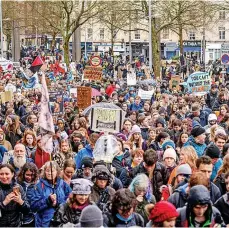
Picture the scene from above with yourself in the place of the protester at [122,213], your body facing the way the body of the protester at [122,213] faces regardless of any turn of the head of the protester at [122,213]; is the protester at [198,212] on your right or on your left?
on your left

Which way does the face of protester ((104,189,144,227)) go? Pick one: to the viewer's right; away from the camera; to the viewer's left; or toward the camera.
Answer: toward the camera

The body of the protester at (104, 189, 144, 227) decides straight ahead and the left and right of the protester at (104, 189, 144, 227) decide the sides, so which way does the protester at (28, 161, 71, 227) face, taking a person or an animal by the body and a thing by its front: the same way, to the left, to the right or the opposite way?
the same way

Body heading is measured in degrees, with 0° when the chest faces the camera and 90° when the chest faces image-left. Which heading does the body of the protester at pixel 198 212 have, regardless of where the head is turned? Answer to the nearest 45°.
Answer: approximately 0°

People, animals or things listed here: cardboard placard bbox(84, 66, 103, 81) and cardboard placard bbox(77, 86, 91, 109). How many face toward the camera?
2

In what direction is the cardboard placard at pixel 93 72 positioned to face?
toward the camera

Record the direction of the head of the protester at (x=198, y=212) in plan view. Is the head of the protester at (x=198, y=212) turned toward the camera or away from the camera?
toward the camera

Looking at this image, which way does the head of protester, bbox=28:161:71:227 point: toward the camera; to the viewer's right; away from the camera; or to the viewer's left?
toward the camera

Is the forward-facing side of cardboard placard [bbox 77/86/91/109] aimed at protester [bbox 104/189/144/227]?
yes

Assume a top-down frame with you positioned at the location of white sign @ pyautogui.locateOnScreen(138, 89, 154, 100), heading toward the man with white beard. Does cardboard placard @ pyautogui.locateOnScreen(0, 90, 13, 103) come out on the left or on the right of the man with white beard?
right

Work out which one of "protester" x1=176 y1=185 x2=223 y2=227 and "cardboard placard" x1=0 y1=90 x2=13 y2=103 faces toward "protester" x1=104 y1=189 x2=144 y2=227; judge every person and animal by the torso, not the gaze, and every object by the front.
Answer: the cardboard placard

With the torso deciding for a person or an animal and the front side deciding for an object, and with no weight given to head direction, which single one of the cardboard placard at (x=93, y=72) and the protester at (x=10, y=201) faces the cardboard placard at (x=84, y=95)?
the cardboard placard at (x=93, y=72)

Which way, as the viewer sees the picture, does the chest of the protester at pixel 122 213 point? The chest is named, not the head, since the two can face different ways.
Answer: toward the camera

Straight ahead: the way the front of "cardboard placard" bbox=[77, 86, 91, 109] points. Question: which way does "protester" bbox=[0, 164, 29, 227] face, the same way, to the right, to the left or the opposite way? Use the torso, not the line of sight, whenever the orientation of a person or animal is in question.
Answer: the same way

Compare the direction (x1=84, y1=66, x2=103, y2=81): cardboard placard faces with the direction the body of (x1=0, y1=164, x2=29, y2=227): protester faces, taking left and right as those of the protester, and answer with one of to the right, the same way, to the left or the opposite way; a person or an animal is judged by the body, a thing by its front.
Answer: the same way

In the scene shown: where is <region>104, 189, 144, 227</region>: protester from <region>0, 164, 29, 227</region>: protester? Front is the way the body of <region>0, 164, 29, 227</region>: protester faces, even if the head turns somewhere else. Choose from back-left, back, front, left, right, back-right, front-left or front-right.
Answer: front-left

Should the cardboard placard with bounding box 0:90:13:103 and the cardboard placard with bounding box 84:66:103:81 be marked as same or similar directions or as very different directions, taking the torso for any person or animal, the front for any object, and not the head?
same or similar directions

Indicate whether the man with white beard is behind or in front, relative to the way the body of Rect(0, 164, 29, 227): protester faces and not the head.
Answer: behind

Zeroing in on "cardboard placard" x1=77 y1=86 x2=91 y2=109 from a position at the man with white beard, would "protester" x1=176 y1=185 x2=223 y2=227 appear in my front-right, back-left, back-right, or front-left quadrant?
back-right

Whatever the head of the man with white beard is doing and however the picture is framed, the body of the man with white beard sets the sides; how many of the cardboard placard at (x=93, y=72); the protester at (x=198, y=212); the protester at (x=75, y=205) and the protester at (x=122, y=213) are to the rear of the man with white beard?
1

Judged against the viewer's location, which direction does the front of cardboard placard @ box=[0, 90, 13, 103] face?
facing the viewer
